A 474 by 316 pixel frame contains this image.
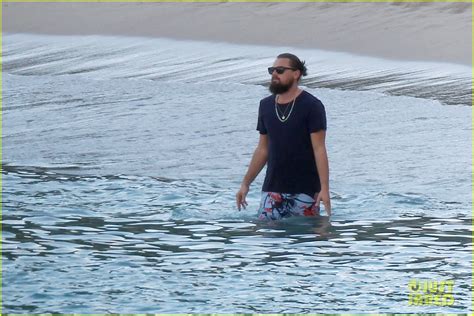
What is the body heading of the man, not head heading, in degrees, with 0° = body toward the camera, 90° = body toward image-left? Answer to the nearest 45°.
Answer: approximately 45°
